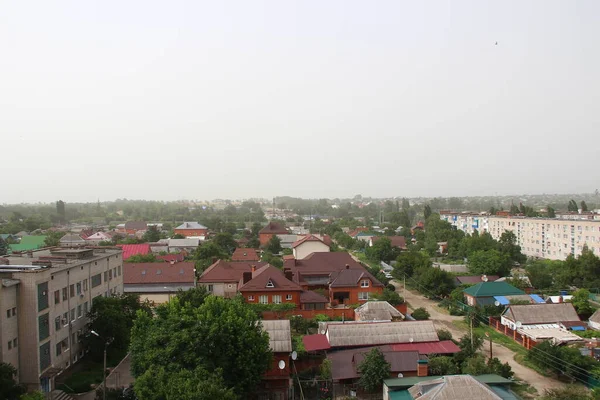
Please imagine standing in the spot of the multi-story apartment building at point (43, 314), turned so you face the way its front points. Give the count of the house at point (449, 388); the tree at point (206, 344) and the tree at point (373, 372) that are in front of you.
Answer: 3

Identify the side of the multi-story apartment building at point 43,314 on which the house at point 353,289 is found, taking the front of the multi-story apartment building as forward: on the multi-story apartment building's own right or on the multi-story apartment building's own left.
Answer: on the multi-story apartment building's own left

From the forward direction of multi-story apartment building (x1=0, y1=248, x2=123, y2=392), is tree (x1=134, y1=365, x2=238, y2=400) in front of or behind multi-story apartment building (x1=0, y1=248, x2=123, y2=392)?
in front

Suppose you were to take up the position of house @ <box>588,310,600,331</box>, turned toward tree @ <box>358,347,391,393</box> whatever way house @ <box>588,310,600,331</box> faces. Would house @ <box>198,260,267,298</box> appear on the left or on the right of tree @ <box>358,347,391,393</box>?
right

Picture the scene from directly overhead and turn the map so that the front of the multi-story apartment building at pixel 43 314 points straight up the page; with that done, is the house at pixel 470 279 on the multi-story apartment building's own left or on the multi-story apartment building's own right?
on the multi-story apartment building's own left

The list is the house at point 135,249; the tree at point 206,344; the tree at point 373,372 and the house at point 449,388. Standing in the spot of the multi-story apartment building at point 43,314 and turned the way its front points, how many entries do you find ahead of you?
3

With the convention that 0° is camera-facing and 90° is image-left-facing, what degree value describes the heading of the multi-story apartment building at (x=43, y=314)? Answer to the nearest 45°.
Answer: approximately 315°

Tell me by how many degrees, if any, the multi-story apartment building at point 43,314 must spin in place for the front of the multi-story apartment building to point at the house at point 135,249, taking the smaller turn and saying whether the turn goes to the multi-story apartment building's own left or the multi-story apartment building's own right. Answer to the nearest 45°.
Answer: approximately 135° to the multi-story apartment building's own left

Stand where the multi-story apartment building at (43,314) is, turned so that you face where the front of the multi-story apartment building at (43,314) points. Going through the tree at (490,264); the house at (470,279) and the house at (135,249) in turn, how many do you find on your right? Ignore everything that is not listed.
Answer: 0

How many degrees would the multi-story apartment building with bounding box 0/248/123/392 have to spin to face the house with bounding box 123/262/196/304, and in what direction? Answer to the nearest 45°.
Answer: approximately 90° to its left

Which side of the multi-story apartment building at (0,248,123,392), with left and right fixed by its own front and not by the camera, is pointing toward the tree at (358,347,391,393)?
front

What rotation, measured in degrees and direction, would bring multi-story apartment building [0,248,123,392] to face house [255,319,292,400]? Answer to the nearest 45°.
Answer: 0° — it already faces it

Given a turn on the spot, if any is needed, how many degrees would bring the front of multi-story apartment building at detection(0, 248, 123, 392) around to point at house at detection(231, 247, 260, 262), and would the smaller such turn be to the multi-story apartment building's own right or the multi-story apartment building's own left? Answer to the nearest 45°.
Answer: approximately 90° to the multi-story apartment building's own left

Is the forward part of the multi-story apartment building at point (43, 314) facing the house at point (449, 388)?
yes

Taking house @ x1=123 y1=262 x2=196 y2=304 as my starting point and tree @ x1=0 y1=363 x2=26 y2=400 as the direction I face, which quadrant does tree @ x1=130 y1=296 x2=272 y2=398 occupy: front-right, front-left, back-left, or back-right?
front-left

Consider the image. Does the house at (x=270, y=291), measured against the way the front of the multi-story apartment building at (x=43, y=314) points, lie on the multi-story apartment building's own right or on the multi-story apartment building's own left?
on the multi-story apartment building's own left
